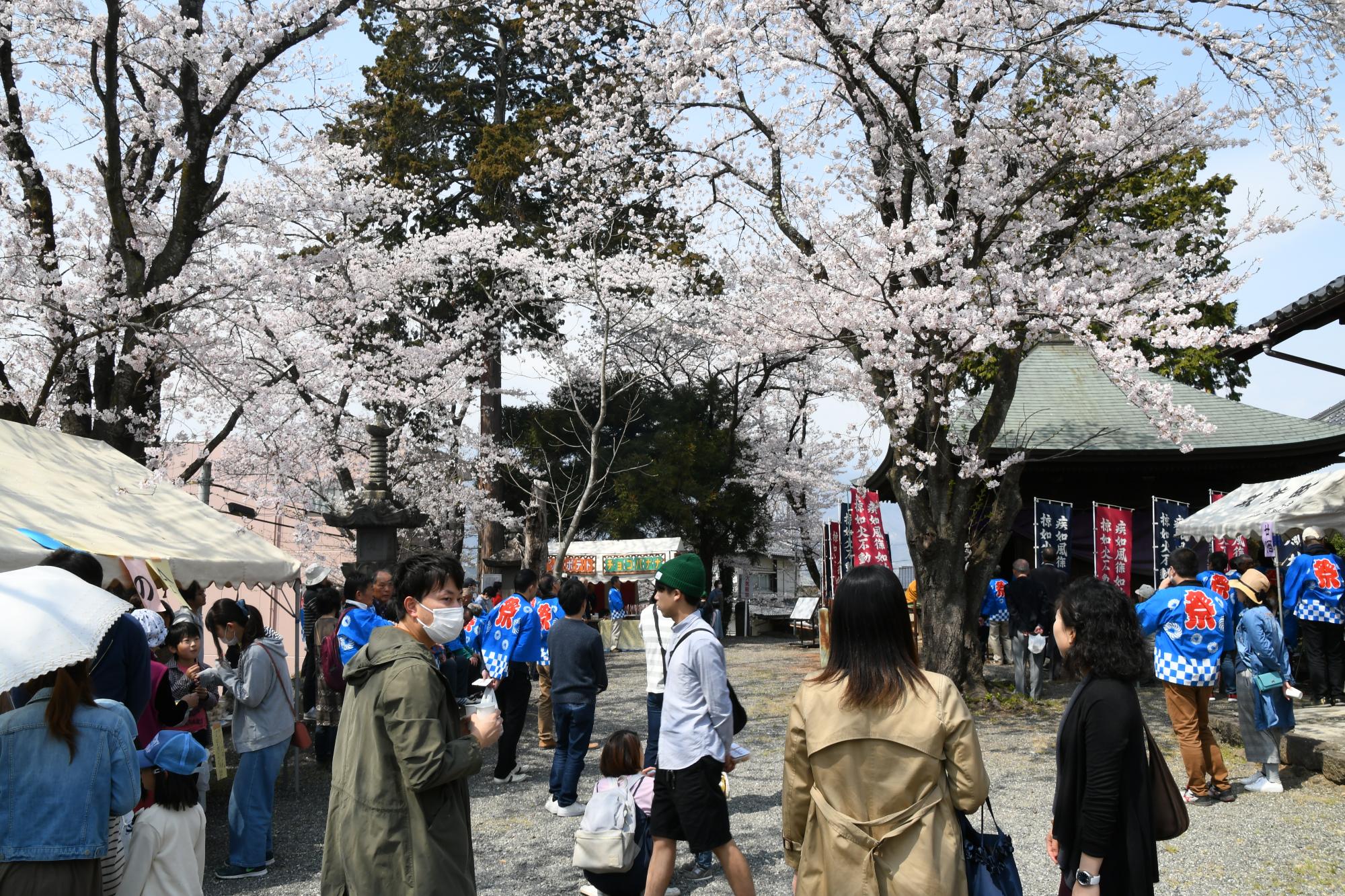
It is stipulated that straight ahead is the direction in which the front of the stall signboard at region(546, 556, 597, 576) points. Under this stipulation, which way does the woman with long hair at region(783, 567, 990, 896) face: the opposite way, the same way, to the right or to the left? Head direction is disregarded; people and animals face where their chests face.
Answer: the opposite way

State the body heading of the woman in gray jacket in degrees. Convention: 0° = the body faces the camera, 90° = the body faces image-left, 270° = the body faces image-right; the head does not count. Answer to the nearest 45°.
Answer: approximately 90°

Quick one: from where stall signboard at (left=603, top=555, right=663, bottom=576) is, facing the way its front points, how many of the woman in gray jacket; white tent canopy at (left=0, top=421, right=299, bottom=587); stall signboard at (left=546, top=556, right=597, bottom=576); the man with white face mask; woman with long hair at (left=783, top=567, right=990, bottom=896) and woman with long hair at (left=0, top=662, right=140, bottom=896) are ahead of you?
5

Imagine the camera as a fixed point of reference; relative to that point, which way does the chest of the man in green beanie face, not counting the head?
to the viewer's left

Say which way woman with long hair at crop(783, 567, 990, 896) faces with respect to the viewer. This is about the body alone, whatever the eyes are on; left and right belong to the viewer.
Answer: facing away from the viewer

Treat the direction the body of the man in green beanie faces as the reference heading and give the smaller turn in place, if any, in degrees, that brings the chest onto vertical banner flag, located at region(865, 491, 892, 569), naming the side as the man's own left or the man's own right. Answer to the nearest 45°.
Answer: approximately 90° to the man's own right

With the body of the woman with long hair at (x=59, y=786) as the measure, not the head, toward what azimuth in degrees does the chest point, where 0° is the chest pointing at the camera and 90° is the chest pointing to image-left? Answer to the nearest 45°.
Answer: approximately 180°
